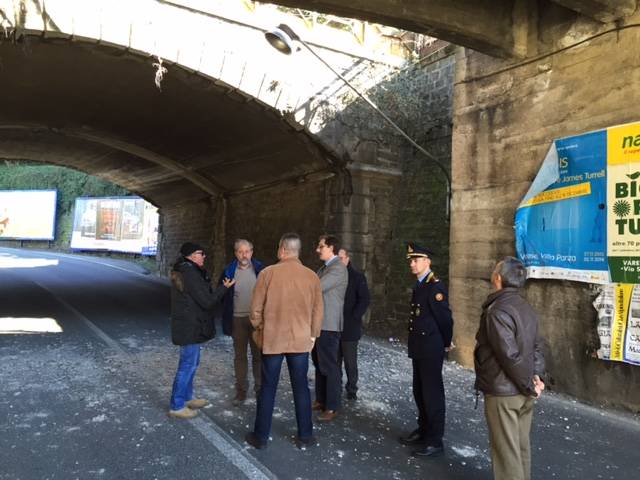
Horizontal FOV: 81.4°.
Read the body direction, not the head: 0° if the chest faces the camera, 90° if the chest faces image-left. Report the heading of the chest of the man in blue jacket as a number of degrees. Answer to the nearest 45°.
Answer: approximately 0°

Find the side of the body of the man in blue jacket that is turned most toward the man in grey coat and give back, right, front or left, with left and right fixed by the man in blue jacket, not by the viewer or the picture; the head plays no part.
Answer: left

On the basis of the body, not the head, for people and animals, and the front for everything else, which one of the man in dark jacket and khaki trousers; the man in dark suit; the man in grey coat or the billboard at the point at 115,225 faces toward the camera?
the billboard

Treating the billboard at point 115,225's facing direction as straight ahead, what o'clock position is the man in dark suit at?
The man in dark suit is roughly at 12 o'clock from the billboard.

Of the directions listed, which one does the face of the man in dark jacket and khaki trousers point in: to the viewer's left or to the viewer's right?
to the viewer's left

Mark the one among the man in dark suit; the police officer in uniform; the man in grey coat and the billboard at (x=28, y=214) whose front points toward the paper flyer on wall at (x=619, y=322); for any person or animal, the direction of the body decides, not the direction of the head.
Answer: the billboard

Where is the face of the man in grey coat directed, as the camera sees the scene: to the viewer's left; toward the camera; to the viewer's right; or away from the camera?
to the viewer's left

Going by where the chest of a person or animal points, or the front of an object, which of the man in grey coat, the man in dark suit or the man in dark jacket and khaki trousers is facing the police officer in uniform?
the man in dark jacket and khaki trousers

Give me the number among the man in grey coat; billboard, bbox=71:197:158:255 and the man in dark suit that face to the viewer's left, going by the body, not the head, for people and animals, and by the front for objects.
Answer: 2

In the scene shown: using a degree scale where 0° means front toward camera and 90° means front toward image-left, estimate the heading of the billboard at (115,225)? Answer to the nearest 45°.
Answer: approximately 0°

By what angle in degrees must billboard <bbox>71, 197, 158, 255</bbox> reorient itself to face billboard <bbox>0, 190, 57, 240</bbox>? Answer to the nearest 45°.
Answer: approximately 135° to its right

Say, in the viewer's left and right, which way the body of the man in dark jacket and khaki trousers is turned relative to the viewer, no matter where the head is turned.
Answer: facing away from the viewer and to the left of the viewer
